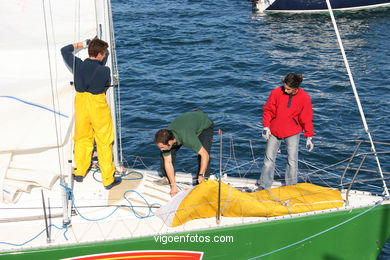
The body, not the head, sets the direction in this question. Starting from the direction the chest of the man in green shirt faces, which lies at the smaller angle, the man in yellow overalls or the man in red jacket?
the man in yellow overalls

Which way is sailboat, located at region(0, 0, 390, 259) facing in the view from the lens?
facing to the right of the viewer

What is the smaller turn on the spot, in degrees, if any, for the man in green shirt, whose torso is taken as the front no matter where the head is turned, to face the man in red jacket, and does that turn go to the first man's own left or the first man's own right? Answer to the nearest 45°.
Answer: approximately 135° to the first man's own left

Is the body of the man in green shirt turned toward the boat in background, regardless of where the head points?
no

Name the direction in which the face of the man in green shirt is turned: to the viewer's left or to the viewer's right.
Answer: to the viewer's left

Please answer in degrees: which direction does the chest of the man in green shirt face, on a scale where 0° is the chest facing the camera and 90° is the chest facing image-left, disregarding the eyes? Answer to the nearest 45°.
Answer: approximately 45°

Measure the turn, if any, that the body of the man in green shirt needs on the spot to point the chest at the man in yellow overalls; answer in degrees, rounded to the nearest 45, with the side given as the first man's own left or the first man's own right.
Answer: approximately 45° to the first man's own right

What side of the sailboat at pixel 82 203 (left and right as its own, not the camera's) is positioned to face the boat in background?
left
